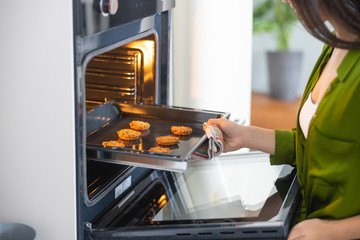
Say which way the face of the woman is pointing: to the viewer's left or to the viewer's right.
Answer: to the viewer's left

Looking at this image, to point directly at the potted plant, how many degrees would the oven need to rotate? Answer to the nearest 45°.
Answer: approximately 135° to its left
